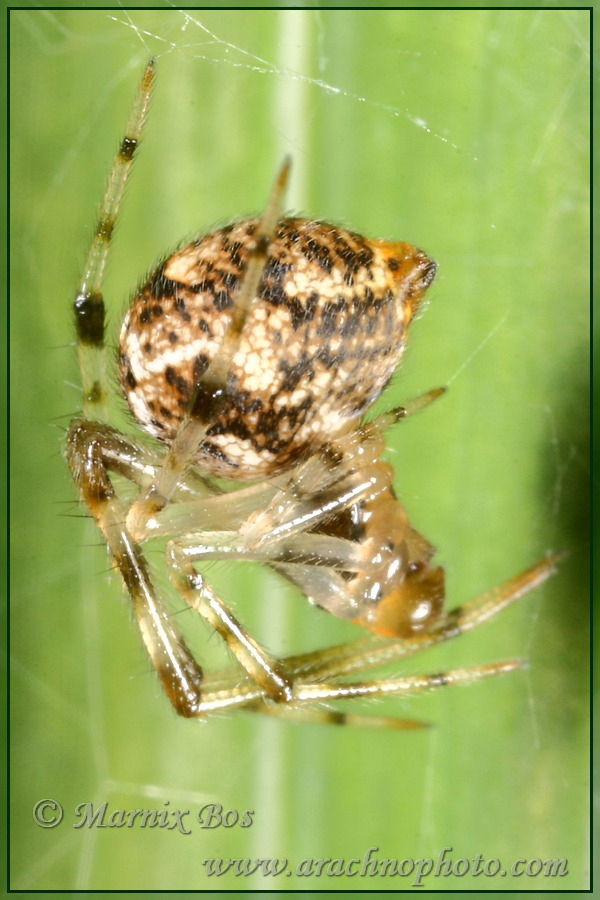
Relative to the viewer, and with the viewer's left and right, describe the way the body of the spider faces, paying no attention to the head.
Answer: facing to the right of the viewer
